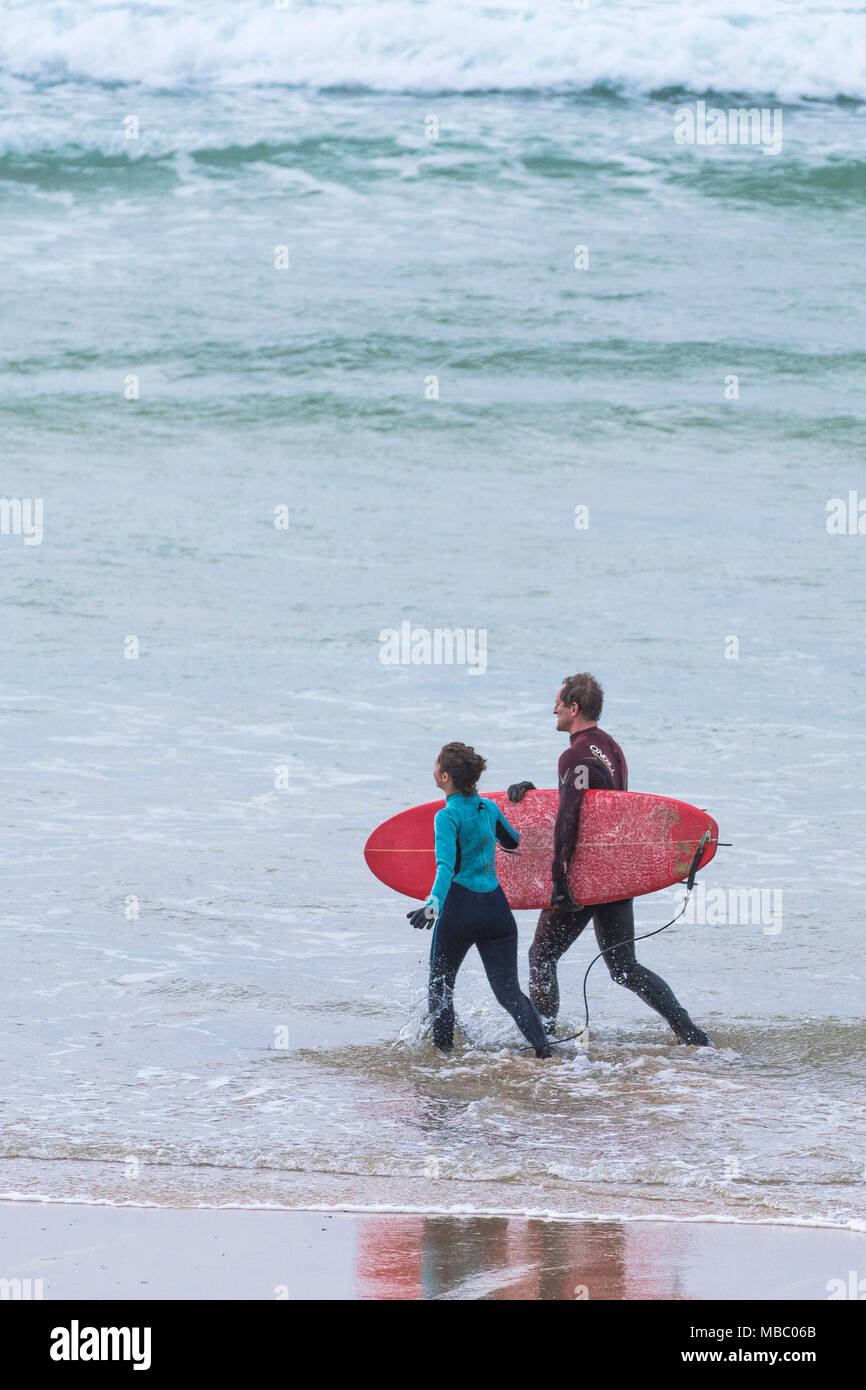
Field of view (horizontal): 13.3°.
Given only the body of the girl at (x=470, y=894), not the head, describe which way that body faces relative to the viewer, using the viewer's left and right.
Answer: facing away from the viewer and to the left of the viewer

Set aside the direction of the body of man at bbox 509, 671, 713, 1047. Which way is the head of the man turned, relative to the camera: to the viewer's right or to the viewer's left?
to the viewer's left

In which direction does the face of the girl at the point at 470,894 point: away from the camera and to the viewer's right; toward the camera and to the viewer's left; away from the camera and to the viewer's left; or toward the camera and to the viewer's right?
away from the camera and to the viewer's left

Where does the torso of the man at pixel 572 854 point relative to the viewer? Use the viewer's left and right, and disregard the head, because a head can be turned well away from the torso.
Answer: facing to the left of the viewer
